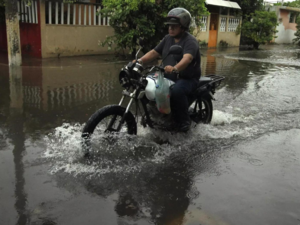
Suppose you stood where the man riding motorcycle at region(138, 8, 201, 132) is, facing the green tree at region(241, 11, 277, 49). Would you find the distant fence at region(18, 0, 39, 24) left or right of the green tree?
left

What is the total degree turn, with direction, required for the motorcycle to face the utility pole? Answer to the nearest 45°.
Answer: approximately 90° to its right

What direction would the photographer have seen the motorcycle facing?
facing the viewer and to the left of the viewer

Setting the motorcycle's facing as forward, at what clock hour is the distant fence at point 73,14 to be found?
The distant fence is roughly at 4 o'clock from the motorcycle.

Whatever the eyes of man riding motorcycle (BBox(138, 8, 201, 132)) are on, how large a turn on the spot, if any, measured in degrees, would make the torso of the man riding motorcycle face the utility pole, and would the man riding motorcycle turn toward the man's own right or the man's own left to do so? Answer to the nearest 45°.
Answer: approximately 90° to the man's own right

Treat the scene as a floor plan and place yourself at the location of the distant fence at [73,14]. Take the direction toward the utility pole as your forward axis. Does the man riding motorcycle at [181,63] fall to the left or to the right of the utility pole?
left

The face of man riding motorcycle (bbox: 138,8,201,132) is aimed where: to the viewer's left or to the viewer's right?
to the viewer's left

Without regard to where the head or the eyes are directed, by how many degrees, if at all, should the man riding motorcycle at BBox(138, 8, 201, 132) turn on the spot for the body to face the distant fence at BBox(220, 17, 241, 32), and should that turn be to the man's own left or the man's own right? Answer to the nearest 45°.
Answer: approximately 135° to the man's own right
